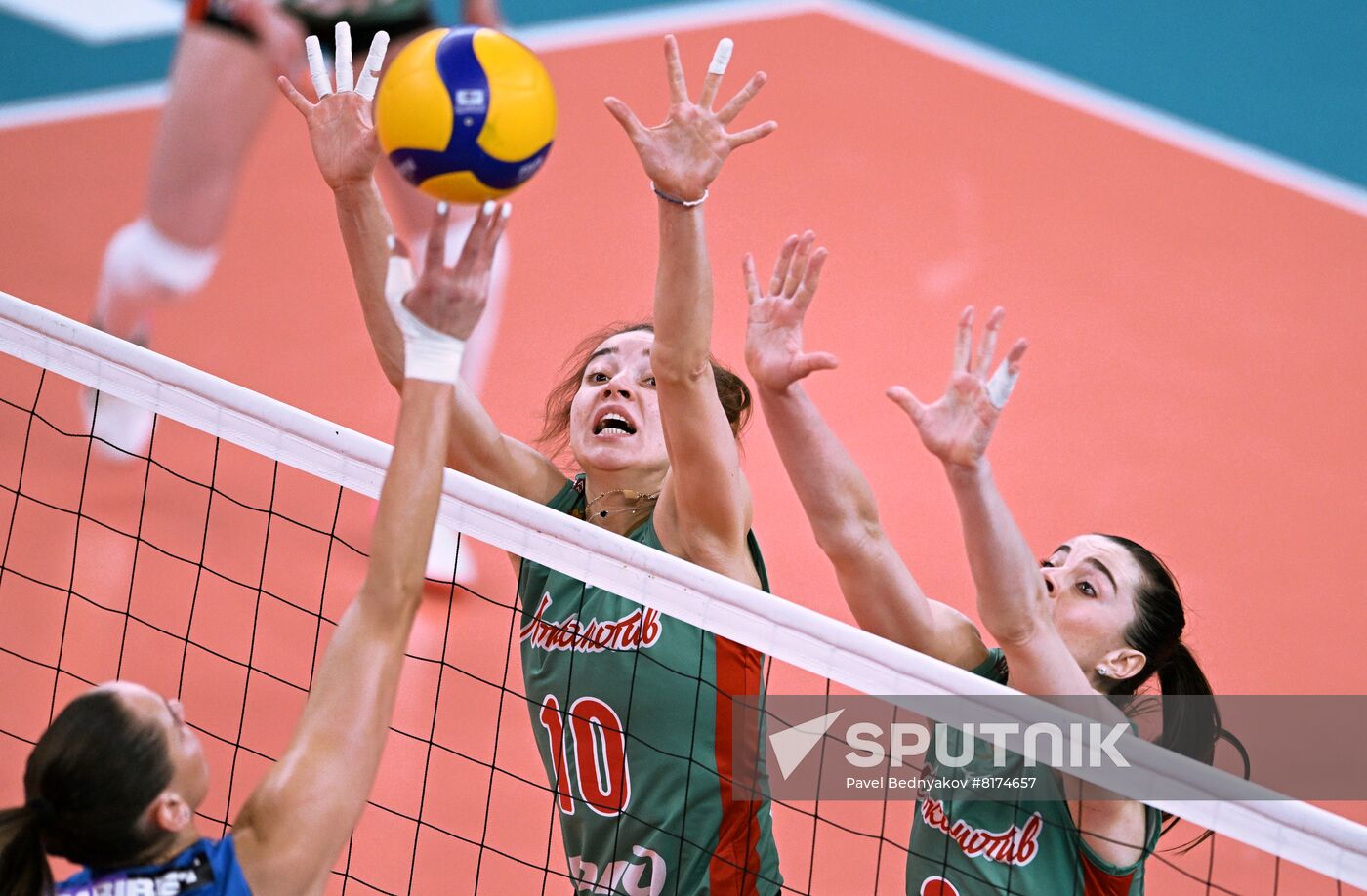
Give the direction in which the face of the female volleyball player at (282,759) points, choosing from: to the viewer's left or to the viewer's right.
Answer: to the viewer's right

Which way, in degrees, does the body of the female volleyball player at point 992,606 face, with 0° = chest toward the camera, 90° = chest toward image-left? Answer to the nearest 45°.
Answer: approximately 45°

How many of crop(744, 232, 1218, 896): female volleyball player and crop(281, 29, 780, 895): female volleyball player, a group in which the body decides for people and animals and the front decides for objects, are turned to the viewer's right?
0

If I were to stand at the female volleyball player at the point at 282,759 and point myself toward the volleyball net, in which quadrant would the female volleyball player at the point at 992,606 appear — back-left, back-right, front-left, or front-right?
front-right

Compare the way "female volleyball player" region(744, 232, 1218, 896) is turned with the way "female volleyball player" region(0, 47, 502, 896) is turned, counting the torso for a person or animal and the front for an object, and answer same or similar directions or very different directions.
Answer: very different directions

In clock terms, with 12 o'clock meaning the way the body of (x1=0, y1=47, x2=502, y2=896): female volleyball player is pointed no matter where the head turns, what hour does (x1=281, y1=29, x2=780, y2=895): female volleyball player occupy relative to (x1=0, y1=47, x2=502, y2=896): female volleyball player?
(x1=281, y1=29, x2=780, y2=895): female volleyball player is roughly at 12 o'clock from (x1=0, y1=47, x2=502, y2=896): female volleyball player.

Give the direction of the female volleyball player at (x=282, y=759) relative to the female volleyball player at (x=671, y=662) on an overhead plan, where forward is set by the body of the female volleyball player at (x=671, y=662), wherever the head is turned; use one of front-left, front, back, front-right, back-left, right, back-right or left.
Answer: front

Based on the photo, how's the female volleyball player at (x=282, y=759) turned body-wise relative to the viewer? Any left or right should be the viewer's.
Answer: facing away from the viewer and to the right of the viewer

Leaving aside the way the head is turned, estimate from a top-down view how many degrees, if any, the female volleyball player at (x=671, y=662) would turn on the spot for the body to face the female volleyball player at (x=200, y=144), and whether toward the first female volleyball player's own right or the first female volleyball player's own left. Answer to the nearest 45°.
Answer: approximately 90° to the first female volleyball player's own right

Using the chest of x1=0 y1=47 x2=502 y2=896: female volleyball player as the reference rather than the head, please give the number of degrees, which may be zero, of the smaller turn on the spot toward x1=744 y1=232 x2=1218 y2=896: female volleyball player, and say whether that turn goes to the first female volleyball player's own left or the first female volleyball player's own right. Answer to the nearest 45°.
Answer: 0° — they already face them

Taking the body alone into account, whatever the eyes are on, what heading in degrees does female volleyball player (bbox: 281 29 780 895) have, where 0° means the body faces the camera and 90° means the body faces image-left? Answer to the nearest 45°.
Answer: approximately 45°

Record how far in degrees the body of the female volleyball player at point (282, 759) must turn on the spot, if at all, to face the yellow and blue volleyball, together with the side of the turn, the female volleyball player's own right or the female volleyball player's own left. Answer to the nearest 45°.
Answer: approximately 45° to the female volleyball player's own left

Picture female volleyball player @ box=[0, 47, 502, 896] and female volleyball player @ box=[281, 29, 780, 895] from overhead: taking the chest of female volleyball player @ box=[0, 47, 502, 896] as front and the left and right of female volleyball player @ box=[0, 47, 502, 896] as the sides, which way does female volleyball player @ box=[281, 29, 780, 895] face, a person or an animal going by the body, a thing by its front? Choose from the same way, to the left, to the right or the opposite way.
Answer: the opposite way

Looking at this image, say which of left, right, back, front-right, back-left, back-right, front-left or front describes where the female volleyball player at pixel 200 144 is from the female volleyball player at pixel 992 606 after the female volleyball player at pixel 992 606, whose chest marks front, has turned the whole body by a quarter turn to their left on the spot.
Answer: back

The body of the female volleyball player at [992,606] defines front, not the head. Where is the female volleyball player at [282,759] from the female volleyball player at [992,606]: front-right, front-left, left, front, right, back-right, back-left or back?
front
